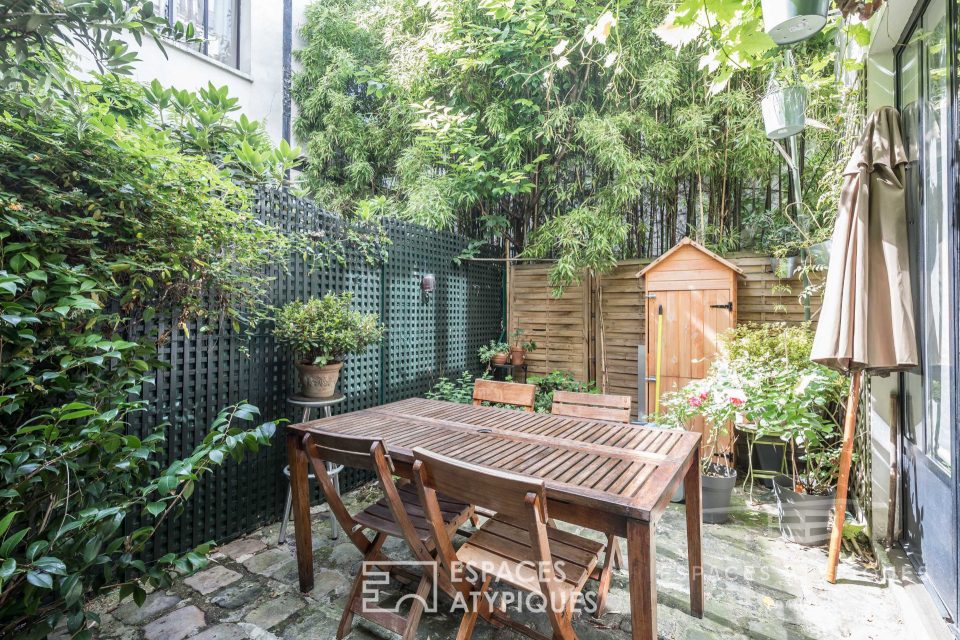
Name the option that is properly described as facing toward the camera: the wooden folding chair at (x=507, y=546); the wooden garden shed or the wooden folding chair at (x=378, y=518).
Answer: the wooden garden shed

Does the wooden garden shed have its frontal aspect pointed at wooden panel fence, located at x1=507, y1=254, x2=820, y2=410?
no

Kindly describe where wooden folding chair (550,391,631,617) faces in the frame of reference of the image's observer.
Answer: facing the viewer and to the left of the viewer

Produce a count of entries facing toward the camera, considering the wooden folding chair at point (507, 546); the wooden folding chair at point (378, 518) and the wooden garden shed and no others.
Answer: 1

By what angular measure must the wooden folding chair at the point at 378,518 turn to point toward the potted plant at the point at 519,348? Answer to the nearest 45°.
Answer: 0° — it already faces it

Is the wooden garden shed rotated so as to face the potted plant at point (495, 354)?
no

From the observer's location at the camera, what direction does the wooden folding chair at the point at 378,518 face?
facing away from the viewer and to the right of the viewer

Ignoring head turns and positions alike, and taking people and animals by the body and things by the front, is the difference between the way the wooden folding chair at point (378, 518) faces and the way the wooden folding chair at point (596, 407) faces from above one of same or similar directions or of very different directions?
very different directions

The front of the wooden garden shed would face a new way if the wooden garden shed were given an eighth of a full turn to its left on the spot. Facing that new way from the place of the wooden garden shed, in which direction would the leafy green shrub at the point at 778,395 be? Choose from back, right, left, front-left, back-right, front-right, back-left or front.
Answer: front

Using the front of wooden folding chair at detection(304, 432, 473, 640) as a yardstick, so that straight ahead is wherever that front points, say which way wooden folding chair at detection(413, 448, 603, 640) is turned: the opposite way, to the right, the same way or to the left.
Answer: the same way

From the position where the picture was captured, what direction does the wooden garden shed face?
facing the viewer

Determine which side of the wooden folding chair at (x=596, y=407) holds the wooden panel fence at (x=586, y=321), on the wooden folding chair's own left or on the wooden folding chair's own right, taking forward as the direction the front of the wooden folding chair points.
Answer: on the wooden folding chair's own right

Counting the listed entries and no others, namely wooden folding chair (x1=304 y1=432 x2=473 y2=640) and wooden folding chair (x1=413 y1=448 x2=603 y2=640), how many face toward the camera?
0

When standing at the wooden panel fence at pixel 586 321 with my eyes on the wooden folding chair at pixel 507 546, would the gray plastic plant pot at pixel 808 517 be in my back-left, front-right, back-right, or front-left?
front-left

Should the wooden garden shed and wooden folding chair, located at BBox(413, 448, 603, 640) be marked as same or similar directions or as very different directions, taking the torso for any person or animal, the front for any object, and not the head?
very different directions

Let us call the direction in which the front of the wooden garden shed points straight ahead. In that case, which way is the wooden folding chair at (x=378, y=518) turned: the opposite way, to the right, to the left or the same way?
the opposite way

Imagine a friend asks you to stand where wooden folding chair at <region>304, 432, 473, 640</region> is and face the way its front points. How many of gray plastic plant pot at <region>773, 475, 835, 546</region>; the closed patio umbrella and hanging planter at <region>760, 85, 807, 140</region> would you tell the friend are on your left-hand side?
0

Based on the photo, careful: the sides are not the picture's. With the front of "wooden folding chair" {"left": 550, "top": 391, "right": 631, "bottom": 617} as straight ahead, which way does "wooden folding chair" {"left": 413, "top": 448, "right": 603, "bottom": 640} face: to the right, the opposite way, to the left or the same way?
the opposite way

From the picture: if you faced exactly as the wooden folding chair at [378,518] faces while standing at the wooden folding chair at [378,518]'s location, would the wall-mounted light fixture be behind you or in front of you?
in front
